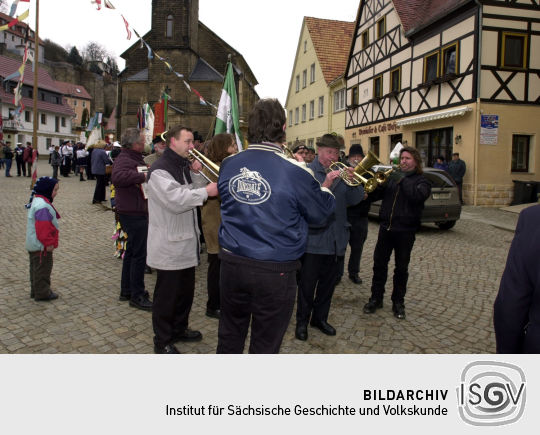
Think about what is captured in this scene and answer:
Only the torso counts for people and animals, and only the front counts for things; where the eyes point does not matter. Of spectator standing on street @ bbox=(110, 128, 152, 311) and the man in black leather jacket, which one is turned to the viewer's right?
the spectator standing on street

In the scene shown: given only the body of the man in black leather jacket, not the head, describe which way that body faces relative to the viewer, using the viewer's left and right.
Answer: facing the viewer and to the left of the viewer

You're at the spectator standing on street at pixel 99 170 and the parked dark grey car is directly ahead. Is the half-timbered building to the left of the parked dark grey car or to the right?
left

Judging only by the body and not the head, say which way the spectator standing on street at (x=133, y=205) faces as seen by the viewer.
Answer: to the viewer's right

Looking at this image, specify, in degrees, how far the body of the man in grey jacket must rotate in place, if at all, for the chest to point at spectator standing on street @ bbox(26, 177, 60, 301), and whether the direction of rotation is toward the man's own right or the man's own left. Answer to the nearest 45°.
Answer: approximately 135° to the man's own left

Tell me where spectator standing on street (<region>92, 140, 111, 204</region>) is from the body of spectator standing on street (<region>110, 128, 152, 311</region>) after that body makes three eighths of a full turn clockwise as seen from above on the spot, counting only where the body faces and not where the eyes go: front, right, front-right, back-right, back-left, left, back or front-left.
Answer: back-right

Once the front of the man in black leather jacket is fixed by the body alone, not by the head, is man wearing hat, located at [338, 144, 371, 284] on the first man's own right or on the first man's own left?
on the first man's own right

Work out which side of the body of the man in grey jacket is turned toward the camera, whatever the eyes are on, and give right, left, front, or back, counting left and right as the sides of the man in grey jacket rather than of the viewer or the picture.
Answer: right

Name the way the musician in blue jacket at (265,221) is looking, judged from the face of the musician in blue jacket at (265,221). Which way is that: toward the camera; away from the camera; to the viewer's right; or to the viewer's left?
away from the camera
